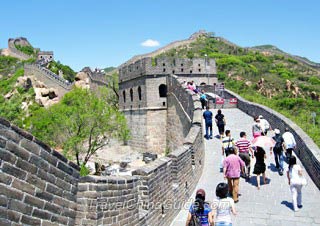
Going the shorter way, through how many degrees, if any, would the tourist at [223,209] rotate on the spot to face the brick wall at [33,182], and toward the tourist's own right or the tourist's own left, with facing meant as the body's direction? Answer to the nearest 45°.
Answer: approximately 135° to the tourist's own left

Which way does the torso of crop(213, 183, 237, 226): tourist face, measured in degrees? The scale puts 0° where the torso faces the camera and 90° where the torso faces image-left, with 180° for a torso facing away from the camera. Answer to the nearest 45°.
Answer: approximately 180°

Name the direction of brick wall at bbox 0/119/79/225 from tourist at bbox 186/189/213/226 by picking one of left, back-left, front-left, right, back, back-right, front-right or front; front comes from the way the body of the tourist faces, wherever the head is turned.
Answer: back-left

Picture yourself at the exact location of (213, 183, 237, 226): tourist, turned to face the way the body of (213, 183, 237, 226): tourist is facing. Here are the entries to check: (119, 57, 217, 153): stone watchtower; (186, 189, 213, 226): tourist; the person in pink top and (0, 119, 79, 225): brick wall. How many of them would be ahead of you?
2

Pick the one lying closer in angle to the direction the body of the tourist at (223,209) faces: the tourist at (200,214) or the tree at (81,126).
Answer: the tree

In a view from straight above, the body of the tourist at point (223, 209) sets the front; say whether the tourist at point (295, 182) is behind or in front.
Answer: in front

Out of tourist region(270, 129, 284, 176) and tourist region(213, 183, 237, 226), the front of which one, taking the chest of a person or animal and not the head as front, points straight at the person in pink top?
tourist region(213, 183, 237, 226)

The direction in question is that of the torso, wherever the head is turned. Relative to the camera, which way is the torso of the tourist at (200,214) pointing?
away from the camera
